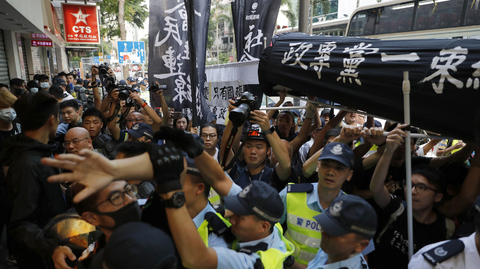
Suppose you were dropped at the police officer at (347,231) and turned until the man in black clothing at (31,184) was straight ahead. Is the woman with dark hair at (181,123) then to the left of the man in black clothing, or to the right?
right

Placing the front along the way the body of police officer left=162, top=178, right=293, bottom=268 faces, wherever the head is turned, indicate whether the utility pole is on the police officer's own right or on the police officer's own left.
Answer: on the police officer's own right

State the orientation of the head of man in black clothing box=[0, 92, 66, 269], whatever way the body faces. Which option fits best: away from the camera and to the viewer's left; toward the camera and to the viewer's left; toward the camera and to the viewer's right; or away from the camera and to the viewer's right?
away from the camera and to the viewer's right

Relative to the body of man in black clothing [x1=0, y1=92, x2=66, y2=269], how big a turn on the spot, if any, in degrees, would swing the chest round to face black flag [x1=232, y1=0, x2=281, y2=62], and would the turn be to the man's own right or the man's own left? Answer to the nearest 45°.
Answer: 0° — they already face it

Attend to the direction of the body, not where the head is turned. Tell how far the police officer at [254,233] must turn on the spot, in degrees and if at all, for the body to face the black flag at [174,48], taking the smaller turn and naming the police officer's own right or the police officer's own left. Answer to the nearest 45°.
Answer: approximately 90° to the police officer's own right

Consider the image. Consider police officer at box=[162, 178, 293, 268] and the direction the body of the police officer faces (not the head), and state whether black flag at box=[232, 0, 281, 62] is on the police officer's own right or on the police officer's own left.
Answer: on the police officer's own right

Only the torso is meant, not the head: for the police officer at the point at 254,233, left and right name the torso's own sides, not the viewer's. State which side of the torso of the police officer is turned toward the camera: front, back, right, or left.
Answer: left

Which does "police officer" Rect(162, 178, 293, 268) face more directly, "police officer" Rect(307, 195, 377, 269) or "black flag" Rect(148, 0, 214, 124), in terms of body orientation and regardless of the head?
the black flag

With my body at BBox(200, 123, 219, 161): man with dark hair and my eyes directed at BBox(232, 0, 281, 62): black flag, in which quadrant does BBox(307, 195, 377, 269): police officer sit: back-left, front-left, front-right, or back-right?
back-right

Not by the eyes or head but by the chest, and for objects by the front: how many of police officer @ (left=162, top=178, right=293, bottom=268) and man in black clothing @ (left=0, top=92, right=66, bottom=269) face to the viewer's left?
1

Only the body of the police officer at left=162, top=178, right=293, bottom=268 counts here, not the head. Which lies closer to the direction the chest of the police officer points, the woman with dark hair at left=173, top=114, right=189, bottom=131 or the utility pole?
the woman with dark hair

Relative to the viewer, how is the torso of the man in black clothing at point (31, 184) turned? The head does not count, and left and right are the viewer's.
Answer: facing away from the viewer and to the right of the viewer
